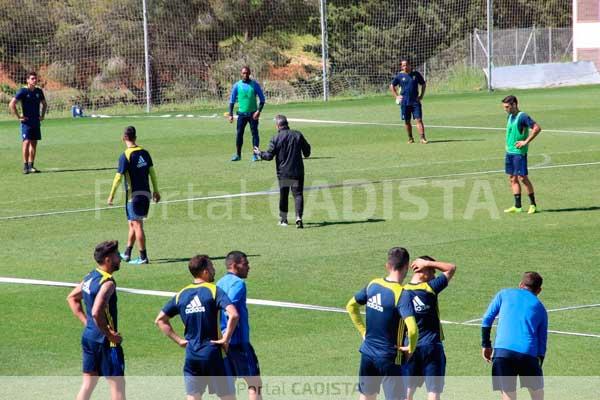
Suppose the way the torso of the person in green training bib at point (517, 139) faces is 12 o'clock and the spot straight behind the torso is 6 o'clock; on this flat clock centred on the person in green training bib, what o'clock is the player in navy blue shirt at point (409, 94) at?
The player in navy blue shirt is roughly at 4 o'clock from the person in green training bib.

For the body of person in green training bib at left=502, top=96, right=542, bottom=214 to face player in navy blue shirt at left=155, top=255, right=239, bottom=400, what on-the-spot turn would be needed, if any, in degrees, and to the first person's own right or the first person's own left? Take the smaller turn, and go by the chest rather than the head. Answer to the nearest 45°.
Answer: approximately 45° to the first person's own left

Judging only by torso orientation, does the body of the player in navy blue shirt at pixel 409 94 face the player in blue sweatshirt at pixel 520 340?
yes

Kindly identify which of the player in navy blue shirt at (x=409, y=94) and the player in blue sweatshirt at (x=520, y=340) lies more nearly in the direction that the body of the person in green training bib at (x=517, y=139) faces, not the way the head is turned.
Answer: the player in blue sweatshirt

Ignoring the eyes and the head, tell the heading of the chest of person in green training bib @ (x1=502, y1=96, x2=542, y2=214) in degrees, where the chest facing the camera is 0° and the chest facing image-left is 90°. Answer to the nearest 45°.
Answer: approximately 45°

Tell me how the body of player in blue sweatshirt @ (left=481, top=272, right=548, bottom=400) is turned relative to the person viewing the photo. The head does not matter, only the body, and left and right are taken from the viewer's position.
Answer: facing away from the viewer

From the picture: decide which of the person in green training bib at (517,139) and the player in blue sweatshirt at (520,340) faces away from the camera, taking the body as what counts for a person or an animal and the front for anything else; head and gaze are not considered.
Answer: the player in blue sweatshirt

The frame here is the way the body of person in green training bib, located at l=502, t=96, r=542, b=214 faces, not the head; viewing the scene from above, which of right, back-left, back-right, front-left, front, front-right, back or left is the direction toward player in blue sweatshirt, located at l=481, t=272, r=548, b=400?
front-left

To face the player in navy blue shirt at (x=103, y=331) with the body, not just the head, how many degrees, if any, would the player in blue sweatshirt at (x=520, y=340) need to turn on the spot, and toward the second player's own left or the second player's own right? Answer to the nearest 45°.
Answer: approximately 90° to the second player's own left

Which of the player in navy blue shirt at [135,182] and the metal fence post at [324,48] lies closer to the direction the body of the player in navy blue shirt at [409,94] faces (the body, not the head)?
the player in navy blue shirt

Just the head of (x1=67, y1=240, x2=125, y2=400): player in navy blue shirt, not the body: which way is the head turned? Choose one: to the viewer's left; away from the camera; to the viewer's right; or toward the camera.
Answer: to the viewer's right

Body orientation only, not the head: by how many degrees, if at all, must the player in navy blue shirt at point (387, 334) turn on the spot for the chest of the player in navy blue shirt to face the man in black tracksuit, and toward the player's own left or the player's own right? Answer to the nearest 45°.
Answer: approximately 45° to the player's own left

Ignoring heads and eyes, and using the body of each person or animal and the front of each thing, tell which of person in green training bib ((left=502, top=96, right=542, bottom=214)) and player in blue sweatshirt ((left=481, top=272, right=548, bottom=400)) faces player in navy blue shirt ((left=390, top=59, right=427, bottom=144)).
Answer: the player in blue sweatshirt

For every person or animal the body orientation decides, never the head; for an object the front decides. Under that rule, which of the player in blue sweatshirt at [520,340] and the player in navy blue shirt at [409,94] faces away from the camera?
the player in blue sweatshirt
